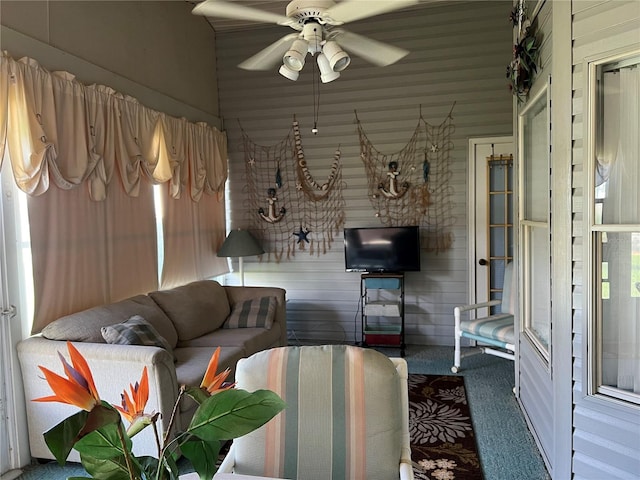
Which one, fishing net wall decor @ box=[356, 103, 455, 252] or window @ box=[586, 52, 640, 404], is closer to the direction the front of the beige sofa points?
the window

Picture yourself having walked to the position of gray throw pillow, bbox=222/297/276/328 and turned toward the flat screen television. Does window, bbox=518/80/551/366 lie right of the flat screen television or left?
right

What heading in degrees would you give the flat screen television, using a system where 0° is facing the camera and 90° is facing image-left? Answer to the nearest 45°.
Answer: approximately 0°

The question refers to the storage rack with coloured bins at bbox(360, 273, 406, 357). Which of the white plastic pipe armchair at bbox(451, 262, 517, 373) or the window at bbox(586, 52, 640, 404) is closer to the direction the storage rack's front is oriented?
the window

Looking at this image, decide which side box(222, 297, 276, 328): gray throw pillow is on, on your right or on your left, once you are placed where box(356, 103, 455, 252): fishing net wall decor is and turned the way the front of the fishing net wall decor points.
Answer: on your right

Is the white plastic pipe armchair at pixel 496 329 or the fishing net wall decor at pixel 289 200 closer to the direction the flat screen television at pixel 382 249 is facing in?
the white plastic pipe armchair

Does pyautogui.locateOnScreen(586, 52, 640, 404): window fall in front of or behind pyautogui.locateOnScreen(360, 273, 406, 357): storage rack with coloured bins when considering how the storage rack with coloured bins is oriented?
in front

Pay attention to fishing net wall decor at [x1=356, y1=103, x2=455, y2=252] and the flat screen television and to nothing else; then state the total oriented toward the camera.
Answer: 2

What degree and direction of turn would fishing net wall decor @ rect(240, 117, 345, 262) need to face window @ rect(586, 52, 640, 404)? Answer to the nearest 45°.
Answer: approximately 45° to its left

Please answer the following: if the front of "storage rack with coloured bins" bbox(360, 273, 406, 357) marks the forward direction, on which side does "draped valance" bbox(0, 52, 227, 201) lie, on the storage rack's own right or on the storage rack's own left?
on the storage rack's own right

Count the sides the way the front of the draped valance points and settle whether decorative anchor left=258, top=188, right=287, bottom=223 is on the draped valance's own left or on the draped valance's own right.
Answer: on the draped valance's own left

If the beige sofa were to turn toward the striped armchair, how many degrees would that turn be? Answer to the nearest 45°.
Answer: approximately 45° to its right

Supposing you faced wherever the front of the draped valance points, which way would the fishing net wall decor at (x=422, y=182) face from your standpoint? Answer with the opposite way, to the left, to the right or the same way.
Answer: to the right
